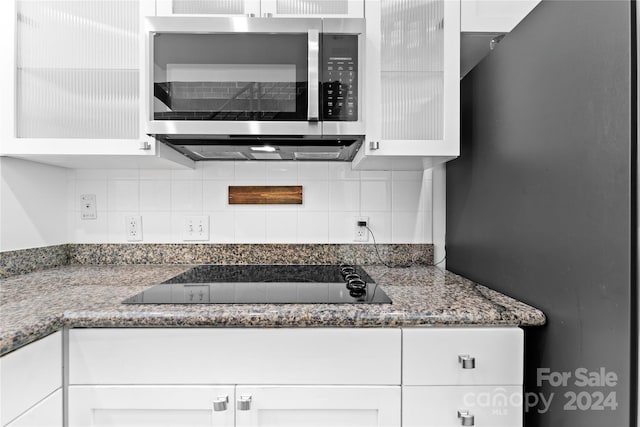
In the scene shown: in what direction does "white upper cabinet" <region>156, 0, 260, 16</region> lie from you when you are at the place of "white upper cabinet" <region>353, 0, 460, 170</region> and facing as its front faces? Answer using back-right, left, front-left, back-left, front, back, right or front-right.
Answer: right

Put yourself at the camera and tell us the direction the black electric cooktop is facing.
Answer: facing the viewer

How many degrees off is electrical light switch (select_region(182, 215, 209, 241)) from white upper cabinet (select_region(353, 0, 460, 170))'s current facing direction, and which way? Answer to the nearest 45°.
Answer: approximately 90° to its right

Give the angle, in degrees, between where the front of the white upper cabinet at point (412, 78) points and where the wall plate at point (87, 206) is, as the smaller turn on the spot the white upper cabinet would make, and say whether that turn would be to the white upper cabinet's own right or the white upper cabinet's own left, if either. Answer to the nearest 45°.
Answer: approximately 90° to the white upper cabinet's own right

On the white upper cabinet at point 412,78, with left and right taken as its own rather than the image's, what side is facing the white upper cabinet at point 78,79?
right

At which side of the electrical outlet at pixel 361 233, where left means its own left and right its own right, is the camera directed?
front

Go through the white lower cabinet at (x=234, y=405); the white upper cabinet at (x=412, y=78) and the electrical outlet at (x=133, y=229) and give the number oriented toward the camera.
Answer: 3

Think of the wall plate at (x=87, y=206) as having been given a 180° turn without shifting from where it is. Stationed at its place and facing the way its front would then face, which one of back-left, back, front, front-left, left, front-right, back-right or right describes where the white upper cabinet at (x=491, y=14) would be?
back-right

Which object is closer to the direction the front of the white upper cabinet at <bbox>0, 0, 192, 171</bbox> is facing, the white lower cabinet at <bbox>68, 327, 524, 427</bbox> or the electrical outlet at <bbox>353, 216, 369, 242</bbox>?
the white lower cabinet

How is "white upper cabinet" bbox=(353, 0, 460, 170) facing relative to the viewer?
toward the camera

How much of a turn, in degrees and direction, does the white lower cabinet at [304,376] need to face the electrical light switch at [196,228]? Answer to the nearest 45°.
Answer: approximately 135° to its right

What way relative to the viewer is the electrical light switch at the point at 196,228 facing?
toward the camera

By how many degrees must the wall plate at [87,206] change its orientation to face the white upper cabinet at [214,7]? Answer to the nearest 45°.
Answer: approximately 45° to its left
